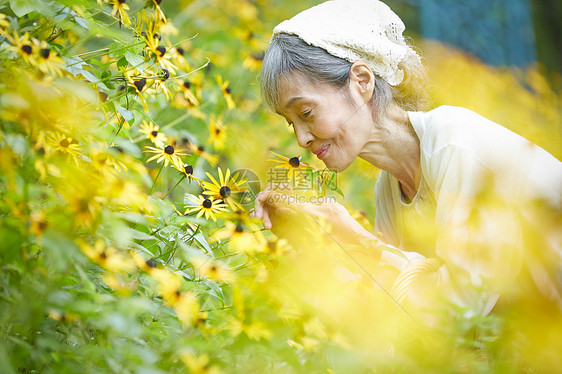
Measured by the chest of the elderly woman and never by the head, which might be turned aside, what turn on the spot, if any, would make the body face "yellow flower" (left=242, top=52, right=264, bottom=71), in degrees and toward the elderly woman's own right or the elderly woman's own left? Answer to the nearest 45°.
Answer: approximately 45° to the elderly woman's own right

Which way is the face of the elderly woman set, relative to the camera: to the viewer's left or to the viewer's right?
to the viewer's left

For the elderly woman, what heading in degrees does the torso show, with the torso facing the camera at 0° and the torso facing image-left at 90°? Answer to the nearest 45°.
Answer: approximately 90°
